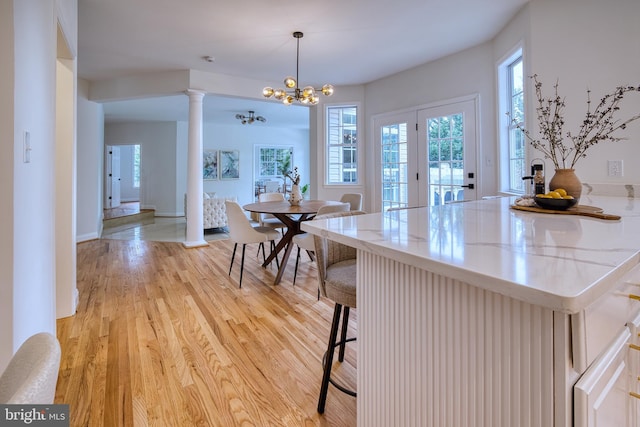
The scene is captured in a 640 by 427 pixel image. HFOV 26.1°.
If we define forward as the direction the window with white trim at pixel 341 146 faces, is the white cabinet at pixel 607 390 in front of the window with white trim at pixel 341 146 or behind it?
in front

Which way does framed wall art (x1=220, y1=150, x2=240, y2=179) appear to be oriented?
toward the camera

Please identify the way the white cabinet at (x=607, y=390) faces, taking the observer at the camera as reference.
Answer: facing the viewer and to the right of the viewer

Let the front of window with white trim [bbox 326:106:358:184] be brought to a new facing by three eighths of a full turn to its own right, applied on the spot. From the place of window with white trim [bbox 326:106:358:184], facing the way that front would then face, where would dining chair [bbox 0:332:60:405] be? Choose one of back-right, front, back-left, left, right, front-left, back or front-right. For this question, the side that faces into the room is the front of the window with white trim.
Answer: back-left

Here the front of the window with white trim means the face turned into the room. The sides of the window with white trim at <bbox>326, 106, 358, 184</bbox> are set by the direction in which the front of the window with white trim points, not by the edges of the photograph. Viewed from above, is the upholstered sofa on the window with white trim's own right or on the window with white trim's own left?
on the window with white trim's own right

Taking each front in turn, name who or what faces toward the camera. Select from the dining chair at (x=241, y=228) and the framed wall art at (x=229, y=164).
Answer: the framed wall art

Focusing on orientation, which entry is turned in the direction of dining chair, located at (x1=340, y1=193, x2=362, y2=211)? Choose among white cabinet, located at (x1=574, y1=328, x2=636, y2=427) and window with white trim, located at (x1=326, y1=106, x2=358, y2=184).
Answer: the window with white trim

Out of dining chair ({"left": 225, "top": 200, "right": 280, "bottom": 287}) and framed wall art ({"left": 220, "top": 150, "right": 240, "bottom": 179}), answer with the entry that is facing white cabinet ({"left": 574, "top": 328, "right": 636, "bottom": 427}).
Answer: the framed wall art

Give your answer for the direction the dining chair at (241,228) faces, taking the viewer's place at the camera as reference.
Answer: facing away from the viewer and to the right of the viewer

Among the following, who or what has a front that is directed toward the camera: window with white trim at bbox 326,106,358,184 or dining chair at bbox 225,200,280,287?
the window with white trim

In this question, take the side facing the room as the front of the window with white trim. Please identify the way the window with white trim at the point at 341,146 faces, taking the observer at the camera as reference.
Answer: facing the viewer

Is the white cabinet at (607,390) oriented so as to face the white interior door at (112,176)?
no
